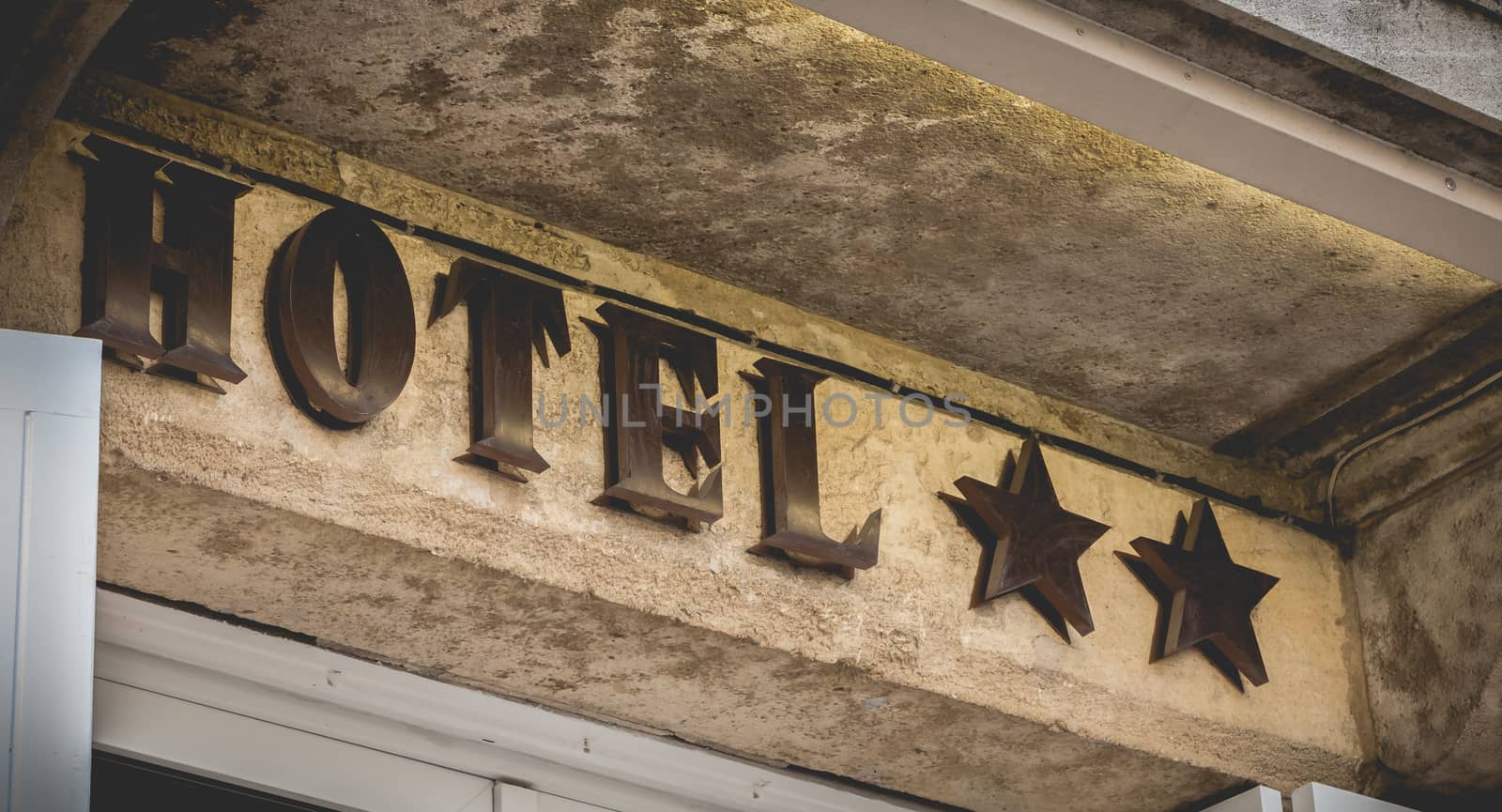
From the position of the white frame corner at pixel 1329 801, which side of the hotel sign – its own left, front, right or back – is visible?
left

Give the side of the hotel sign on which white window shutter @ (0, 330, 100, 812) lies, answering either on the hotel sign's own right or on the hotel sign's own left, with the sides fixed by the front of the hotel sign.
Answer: on the hotel sign's own right

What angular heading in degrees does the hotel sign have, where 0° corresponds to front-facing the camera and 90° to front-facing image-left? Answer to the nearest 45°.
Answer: approximately 315°
